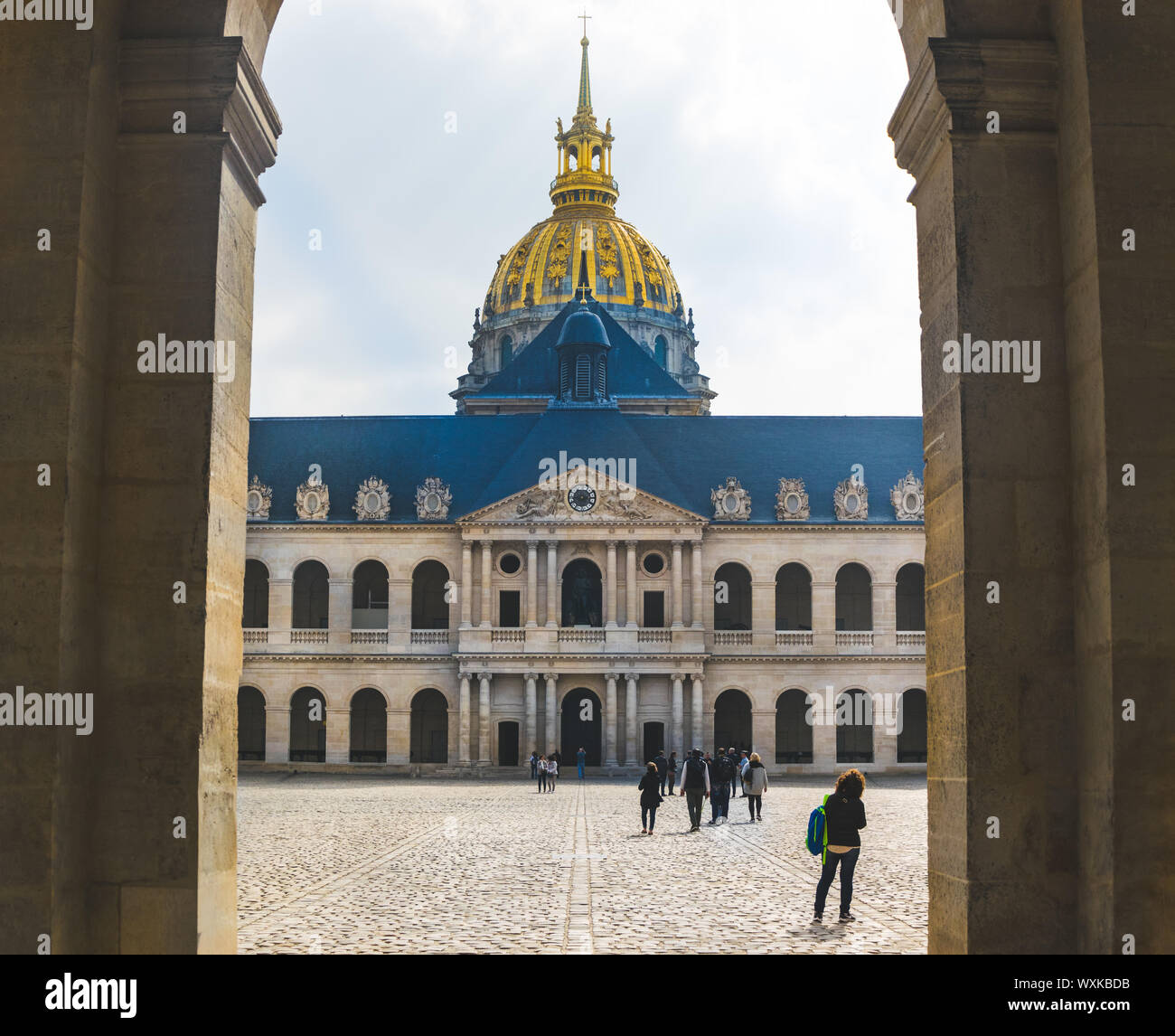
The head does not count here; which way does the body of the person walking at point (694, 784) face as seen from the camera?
away from the camera

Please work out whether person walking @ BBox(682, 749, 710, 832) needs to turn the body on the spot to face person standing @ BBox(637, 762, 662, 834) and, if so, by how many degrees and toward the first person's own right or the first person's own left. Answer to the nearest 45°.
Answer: approximately 135° to the first person's own left

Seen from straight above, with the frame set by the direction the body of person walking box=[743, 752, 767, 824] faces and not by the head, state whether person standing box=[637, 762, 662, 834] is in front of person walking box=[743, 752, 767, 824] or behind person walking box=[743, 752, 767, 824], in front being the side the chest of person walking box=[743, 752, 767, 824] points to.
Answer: behind

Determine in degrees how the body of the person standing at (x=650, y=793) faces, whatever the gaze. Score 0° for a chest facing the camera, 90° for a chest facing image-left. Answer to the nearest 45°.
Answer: approximately 180°

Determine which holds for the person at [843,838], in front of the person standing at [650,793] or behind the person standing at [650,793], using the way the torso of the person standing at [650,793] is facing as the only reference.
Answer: behind

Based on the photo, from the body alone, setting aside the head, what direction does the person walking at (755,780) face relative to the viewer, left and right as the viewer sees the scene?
facing away from the viewer

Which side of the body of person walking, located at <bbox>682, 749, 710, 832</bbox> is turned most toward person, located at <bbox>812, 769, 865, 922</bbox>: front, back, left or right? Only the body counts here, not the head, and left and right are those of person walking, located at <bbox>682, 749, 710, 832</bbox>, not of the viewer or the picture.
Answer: back

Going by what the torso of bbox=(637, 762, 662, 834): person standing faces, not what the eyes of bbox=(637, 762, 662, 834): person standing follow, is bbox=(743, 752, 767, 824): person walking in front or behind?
in front

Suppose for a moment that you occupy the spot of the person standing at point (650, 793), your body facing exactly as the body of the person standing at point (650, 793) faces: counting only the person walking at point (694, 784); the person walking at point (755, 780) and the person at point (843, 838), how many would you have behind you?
1

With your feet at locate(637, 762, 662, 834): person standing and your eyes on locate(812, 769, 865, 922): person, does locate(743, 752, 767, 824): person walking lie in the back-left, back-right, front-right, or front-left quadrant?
back-left

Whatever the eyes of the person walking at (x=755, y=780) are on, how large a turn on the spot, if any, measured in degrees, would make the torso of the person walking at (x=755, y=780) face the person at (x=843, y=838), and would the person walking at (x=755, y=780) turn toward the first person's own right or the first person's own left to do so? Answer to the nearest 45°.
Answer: approximately 180°

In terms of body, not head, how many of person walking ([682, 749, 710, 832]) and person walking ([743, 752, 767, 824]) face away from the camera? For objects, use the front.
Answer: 2
